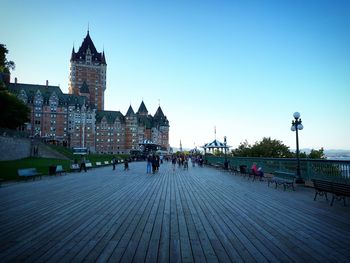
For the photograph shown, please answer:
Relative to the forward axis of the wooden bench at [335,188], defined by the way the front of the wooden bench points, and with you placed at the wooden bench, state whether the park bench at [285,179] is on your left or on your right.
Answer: on your left

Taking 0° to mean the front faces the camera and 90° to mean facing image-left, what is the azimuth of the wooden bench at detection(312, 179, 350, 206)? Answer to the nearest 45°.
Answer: approximately 225°
